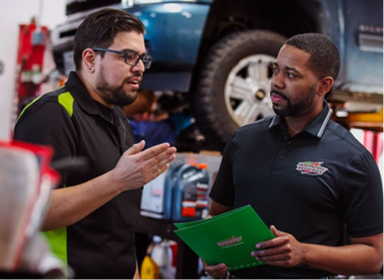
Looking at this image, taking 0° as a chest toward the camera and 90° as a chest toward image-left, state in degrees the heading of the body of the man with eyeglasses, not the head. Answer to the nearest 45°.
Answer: approximately 315°

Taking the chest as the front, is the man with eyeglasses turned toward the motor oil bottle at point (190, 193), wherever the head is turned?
no

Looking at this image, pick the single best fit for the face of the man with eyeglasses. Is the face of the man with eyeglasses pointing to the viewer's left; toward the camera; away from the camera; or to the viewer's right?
to the viewer's right

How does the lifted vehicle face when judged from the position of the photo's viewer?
facing the viewer and to the left of the viewer

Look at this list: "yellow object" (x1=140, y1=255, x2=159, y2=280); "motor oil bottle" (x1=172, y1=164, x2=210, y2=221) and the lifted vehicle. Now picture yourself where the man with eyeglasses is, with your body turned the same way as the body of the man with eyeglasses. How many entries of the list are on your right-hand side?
0

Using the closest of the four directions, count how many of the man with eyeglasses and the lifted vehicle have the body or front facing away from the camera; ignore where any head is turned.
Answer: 0
